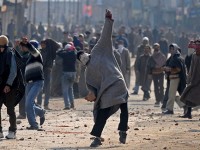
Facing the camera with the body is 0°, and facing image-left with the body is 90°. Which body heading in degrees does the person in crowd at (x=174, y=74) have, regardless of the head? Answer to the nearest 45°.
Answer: approximately 45°

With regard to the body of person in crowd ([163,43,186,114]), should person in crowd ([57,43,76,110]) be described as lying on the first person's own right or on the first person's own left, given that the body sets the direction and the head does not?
on the first person's own right

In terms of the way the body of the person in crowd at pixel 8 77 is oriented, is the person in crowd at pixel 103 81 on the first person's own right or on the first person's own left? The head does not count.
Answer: on the first person's own left
